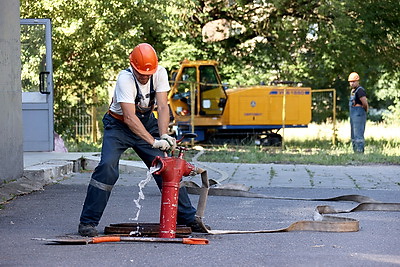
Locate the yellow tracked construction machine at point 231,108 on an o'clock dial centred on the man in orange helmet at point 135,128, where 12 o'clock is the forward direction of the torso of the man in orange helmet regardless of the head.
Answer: The yellow tracked construction machine is roughly at 8 o'clock from the man in orange helmet.

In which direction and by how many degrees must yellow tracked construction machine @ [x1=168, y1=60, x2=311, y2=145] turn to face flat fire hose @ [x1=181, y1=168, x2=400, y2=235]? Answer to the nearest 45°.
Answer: approximately 90° to its left

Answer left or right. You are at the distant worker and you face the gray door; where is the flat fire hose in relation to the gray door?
left

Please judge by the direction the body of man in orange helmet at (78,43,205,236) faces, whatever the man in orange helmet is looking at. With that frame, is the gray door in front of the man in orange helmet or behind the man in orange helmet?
behind

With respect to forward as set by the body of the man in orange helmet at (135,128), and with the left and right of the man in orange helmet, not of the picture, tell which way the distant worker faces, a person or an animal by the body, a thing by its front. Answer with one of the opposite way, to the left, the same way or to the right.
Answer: to the right

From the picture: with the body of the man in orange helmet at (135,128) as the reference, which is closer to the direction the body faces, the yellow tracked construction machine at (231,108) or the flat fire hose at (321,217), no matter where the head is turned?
the flat fire hose

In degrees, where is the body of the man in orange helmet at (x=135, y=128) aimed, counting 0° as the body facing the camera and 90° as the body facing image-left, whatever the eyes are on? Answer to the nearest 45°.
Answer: approximately 315°

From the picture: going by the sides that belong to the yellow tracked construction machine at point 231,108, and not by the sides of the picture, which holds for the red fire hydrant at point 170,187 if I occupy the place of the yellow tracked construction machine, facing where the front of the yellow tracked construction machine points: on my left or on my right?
on my left

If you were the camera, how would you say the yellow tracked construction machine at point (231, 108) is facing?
facing to the left of the viewer

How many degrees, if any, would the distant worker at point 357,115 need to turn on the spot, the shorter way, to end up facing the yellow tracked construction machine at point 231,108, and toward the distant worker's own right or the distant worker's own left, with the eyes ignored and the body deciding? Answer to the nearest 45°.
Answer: approximately 90° to the distant worker's own right

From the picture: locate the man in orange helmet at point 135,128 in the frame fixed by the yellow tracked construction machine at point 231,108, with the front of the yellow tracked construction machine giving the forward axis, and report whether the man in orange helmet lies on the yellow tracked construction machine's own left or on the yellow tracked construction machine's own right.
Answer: on the yellow tracked construction machine's own left
